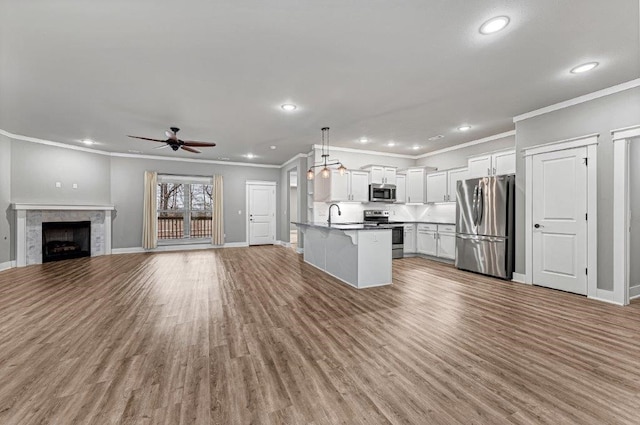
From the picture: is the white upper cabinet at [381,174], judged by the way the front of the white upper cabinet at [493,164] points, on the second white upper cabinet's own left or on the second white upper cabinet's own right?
on the second white upper cabinet's own right

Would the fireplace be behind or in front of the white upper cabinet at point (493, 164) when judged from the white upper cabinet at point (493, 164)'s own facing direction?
in front

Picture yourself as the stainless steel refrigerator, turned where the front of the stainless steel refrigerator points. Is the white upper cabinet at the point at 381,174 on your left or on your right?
on your right

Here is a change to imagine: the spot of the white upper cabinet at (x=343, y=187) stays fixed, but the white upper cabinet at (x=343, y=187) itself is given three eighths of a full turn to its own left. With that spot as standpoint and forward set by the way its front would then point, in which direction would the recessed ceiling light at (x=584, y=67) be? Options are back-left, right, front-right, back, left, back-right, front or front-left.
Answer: right

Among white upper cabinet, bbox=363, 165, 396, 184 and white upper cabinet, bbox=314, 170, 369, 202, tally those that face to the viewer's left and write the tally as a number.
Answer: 0

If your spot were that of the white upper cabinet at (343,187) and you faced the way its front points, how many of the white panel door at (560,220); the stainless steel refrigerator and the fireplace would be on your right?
1

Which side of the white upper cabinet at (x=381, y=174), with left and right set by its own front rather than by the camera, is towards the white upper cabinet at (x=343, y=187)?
right

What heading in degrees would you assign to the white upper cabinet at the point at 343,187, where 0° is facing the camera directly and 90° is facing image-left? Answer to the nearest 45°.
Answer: approximately 0°

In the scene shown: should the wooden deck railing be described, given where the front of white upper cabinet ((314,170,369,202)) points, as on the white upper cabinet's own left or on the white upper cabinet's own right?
on the white upper cabinet's own right

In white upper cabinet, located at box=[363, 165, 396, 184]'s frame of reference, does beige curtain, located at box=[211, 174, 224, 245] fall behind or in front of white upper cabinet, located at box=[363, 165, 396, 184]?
behind

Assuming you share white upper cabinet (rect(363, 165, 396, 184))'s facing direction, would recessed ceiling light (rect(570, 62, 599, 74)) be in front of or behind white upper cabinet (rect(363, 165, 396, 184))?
in front

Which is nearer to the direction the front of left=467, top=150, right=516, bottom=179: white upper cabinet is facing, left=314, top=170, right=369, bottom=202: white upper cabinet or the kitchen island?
the kitchen island

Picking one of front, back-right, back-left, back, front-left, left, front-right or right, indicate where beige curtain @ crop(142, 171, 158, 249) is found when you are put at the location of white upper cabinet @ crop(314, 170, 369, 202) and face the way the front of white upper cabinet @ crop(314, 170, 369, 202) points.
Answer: right

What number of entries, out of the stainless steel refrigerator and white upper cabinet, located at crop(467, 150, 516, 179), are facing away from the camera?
0
